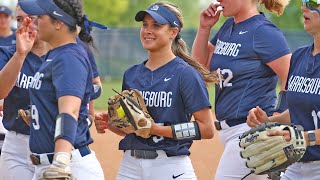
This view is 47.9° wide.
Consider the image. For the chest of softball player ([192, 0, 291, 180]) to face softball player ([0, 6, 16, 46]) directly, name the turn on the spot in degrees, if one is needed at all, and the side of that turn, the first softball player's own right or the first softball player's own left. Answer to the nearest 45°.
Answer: approximately 90° to the first softball player's own right

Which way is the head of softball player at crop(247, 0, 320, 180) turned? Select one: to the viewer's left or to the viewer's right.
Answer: to the viewer's left

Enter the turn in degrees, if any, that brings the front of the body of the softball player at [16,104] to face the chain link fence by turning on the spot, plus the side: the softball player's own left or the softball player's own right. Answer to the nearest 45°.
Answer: approximately 135° to the softball player's own left

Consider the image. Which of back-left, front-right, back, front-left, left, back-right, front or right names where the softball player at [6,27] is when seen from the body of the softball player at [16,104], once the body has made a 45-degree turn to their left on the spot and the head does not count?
left

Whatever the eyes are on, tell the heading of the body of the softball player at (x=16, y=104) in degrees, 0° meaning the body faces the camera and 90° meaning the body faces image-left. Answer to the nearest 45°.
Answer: approximately 315°
